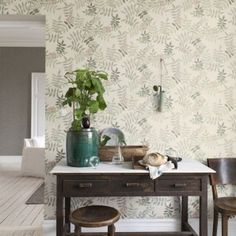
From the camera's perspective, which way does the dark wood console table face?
toward the camera

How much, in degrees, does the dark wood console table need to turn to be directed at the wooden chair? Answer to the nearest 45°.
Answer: approximately 135° to its left

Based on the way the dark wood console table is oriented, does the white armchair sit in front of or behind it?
behind
